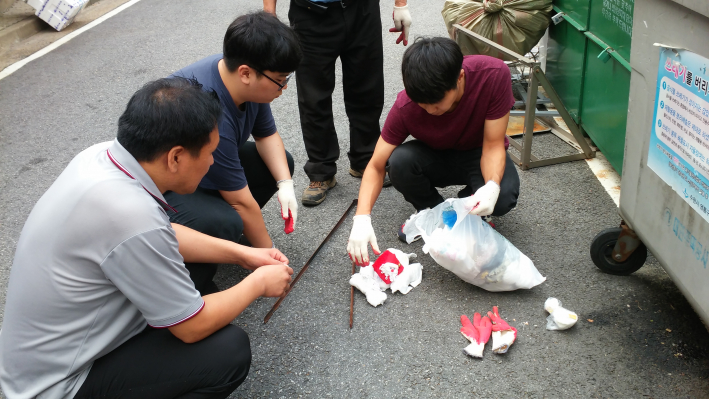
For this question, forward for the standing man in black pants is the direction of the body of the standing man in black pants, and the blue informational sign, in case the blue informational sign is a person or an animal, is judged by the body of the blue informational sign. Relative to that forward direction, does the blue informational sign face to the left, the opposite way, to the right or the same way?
to the right

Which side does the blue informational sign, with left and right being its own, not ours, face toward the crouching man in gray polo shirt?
front

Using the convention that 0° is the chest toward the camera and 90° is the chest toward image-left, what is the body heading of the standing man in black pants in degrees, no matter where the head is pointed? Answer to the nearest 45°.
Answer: approximately 0°

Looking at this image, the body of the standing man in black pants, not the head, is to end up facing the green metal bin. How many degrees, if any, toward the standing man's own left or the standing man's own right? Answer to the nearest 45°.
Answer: approximately 90° to the standing man's own left

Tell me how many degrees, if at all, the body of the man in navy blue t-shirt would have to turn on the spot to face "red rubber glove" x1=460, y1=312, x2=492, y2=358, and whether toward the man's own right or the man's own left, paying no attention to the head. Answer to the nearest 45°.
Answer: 0° — they already face it

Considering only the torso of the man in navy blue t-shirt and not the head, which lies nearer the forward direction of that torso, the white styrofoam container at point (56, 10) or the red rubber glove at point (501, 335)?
the red rubber glove

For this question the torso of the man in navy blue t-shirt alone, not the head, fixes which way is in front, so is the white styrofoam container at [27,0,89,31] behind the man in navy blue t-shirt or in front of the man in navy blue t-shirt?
behind

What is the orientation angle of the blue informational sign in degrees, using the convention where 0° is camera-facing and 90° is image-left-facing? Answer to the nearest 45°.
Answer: approximately 45°

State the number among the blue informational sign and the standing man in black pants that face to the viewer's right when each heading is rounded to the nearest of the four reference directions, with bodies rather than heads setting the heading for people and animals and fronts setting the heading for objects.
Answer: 0

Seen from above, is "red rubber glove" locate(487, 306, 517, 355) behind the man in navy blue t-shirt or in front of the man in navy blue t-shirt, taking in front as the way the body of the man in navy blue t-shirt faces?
in front

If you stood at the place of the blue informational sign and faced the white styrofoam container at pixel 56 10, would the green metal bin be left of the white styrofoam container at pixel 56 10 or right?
right

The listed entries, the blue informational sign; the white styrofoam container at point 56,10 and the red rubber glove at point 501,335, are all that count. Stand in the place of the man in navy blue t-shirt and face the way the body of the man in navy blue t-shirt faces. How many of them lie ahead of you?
2

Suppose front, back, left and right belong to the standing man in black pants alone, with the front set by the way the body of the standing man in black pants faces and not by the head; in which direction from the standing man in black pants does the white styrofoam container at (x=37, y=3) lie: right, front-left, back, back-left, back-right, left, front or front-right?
back-right

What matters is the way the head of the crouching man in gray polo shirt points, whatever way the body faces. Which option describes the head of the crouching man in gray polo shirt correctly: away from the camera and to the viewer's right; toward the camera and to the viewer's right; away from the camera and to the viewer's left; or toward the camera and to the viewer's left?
away from the camera and to the viewer's right
